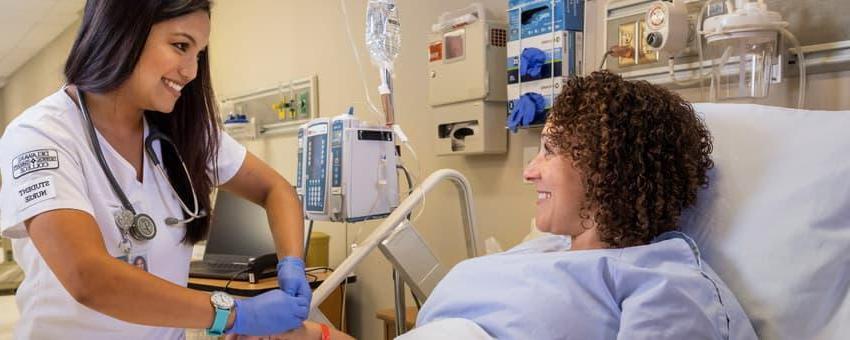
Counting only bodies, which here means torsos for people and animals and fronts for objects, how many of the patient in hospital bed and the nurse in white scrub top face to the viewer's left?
1

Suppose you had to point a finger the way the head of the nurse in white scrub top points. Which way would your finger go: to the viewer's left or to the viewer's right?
to the viewer's right

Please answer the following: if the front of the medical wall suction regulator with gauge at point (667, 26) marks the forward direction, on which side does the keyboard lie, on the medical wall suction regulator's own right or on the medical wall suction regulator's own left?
on the medical wall suction regulator's own right

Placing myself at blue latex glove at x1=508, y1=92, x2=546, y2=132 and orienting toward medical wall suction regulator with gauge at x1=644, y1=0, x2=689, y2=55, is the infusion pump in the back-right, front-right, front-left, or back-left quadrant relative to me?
back-right

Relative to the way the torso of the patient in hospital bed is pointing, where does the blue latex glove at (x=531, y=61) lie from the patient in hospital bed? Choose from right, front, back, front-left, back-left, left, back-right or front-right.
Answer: right

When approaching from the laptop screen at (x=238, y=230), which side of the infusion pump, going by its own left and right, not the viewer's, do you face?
right

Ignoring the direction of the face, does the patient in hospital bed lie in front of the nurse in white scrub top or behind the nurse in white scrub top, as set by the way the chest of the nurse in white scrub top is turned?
in front

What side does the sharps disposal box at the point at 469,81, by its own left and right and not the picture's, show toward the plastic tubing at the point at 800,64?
left

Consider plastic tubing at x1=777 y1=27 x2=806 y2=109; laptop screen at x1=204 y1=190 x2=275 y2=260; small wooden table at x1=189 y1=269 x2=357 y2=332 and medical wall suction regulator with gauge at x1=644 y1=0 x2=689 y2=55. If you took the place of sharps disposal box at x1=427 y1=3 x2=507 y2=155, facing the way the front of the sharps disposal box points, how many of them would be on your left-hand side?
2

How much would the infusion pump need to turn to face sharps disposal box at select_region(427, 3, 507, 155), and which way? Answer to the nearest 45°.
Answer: approximately 180°

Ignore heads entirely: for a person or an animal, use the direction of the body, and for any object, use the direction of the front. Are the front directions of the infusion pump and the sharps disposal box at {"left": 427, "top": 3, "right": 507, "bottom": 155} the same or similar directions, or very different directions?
same or similar directions

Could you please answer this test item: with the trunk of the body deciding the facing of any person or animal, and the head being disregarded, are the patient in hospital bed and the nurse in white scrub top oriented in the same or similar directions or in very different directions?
very different directions

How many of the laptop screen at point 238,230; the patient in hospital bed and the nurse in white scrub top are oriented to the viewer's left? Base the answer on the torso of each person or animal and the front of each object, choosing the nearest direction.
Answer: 1
